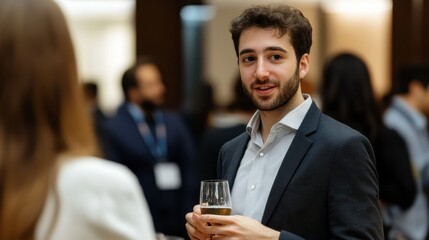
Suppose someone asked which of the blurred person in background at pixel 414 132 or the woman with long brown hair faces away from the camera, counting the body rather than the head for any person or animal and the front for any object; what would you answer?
the woman with long brown hair

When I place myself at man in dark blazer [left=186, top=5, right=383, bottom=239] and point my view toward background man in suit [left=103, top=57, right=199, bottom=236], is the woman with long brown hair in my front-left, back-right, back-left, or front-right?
back-left

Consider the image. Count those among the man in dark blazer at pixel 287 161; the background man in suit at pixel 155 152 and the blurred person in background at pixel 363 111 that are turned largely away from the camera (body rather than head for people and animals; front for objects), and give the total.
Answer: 1

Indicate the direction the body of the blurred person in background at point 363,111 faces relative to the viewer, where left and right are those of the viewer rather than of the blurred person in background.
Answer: facing away from the viewer

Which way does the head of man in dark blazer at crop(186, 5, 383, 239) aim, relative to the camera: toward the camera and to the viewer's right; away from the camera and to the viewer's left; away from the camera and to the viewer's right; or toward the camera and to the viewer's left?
toward the camera and to the viewer's left

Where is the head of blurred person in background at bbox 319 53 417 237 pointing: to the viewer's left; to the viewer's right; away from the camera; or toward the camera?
away from the camera

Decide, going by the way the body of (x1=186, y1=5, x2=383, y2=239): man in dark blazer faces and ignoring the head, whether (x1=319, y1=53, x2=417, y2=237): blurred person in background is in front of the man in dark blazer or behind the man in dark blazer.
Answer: behind

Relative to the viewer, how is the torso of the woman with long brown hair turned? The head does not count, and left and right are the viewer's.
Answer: facing away from the viewer
